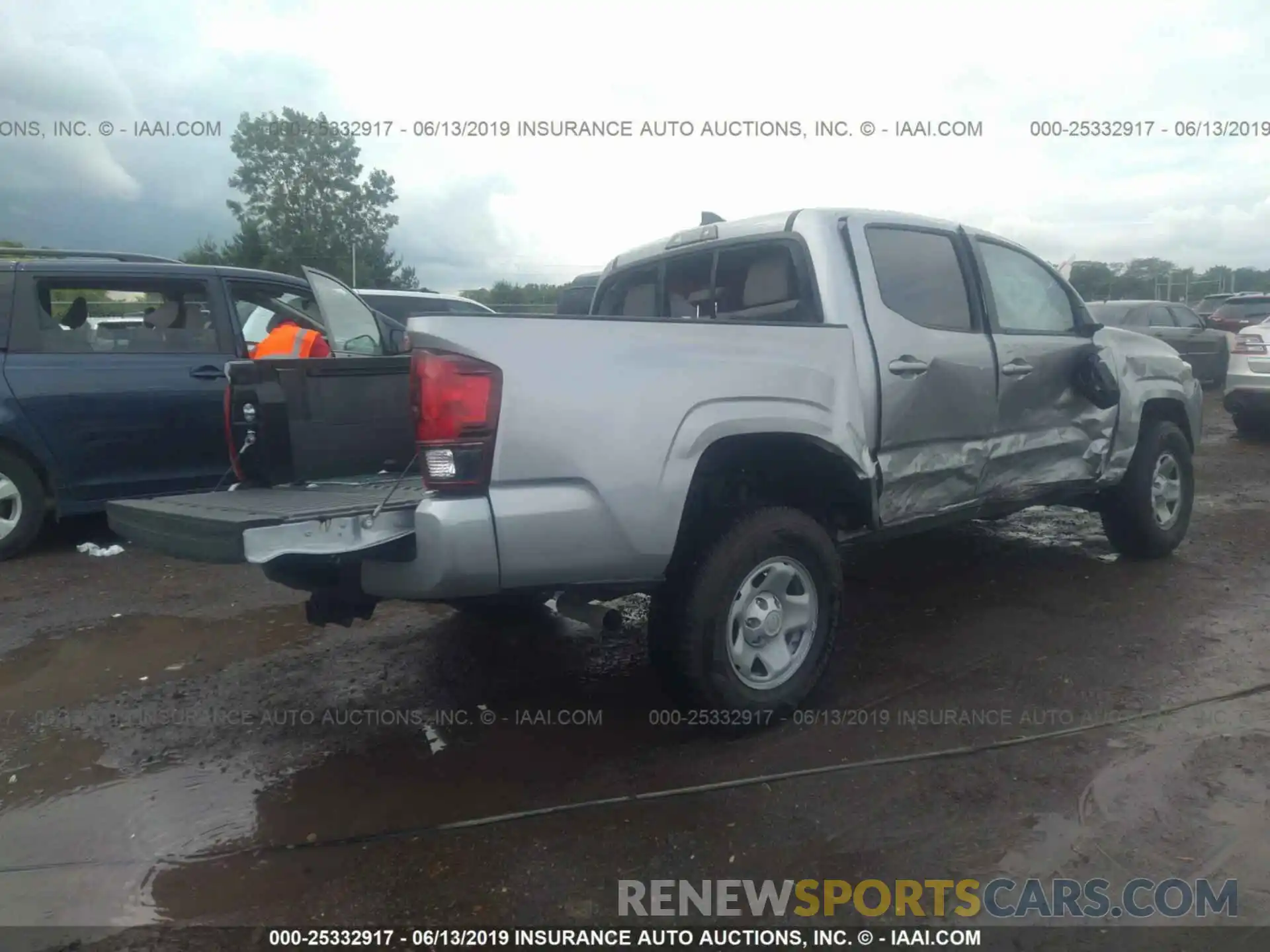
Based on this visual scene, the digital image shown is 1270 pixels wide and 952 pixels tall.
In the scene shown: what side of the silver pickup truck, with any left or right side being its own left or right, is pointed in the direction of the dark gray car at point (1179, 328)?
front

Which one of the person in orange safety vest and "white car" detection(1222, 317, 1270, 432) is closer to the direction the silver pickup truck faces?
the white car

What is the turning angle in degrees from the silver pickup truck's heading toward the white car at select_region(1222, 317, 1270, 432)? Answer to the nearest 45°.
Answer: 0° — it already faces it

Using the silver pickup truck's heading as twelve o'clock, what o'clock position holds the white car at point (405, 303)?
The white car is roughly at 10 o'clock from the silver pickup truck.

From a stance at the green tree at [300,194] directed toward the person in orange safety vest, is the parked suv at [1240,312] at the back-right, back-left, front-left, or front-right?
front-left

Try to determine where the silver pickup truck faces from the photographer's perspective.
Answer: facing away from the viewer and to the right of the viewer

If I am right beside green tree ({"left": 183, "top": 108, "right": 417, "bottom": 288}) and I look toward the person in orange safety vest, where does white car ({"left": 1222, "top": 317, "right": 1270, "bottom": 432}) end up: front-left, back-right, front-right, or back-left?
front-left

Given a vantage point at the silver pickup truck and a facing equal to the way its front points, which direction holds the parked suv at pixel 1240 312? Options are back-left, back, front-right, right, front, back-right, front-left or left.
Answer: front

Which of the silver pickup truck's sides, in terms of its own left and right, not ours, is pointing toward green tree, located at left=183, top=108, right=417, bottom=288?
left

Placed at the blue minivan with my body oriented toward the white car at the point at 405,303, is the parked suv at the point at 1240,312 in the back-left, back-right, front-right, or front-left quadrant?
front-right
